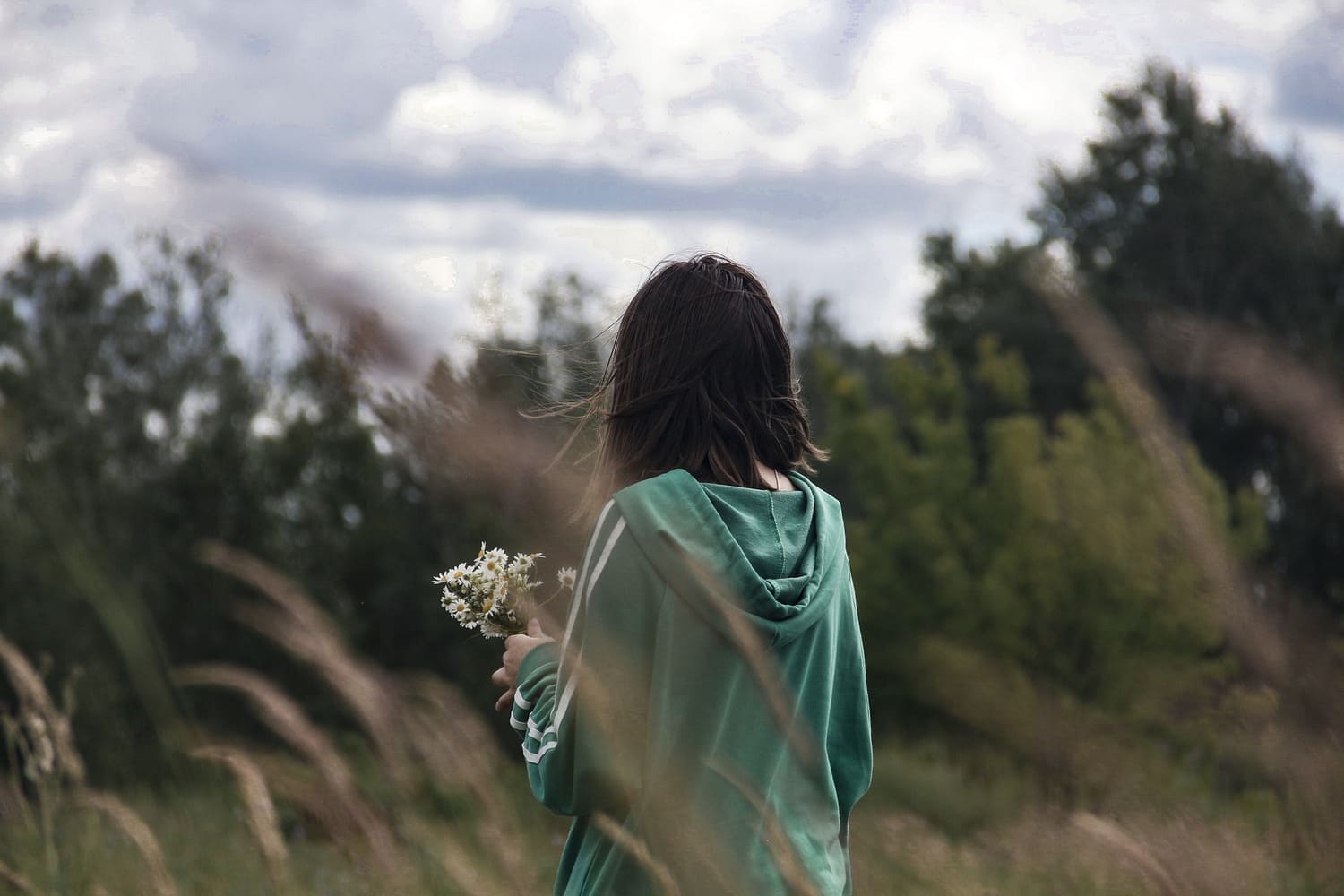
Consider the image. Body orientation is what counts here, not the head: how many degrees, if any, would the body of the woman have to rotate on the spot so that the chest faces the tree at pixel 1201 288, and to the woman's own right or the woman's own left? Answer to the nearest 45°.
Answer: approximately 45° to the woman's own right

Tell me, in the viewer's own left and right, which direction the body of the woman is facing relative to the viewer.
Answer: facing away from the viewer and to the left of the viewer

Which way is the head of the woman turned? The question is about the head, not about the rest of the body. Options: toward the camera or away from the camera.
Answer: away from the camera

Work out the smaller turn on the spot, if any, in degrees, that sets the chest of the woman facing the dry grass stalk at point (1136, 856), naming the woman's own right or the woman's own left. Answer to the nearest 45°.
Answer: approximately 180°

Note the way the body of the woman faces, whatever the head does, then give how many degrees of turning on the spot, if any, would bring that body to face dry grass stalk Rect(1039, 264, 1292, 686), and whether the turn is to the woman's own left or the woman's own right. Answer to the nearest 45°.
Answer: approximately 180°
